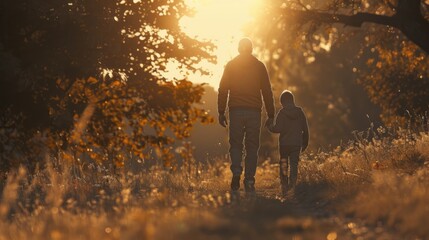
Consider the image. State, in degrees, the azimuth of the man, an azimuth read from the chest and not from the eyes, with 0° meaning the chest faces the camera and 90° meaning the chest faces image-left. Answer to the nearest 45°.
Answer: approximately 180°

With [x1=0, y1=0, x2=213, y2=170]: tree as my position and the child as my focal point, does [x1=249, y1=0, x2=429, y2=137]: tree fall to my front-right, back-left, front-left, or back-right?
front-left

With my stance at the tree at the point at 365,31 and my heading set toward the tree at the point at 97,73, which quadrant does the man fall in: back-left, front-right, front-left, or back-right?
front-left

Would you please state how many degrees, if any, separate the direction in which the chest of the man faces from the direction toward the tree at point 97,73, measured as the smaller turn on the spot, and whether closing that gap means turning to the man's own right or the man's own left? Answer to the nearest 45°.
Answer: approximately 90° to the man's own left

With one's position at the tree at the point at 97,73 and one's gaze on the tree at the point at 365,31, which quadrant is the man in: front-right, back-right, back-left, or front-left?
front-right
